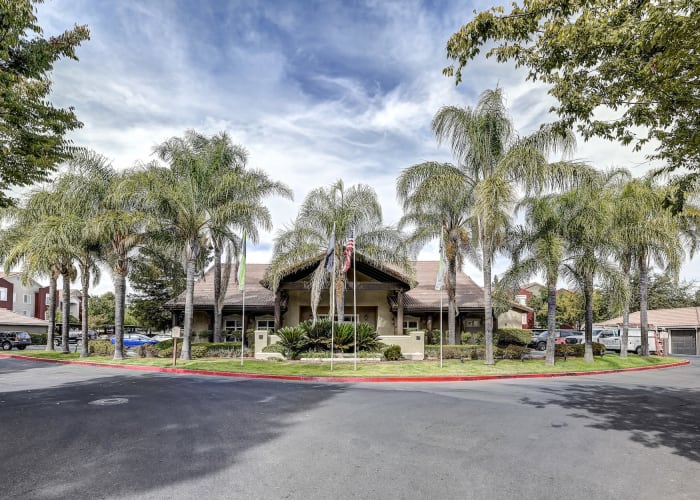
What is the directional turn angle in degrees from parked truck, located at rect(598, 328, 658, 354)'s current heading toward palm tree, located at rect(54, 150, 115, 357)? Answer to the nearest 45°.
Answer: approximately 45° to its left

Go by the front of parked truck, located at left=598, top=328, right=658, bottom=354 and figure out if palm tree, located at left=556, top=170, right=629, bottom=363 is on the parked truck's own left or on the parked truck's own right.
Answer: on the parked truck's own left

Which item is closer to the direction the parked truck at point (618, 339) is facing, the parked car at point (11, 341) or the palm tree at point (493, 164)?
the parked car

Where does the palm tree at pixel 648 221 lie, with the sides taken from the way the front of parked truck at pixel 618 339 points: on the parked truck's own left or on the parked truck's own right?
on the parked truck's own left

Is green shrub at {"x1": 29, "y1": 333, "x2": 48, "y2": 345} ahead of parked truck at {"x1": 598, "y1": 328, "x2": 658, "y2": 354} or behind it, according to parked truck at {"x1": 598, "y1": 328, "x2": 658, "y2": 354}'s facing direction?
ahead

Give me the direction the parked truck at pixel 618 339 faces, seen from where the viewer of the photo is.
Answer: facing to the left of the viewer

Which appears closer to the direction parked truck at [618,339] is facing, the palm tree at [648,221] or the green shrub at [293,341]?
the green shrub

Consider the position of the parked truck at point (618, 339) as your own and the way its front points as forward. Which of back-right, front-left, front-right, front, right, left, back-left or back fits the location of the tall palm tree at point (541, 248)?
left

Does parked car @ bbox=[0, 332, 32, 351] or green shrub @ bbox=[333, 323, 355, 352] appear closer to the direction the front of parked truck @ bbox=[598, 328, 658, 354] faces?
the parked car

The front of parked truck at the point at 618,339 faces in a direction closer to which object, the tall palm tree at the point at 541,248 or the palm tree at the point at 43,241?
the palm tree
